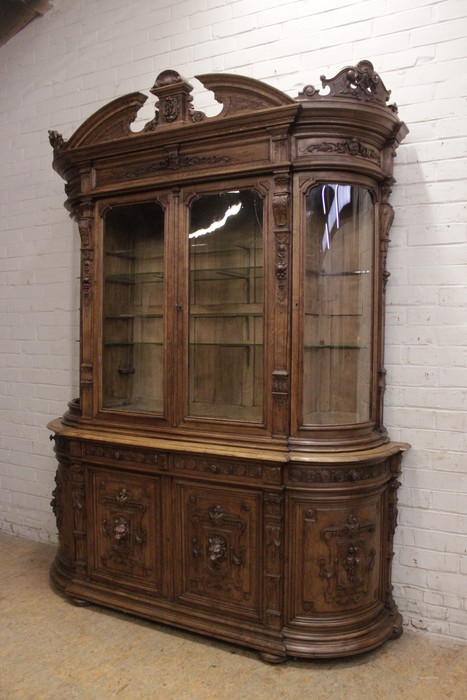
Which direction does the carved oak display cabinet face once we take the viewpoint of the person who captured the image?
facing the viewer and to the left of the viewer
